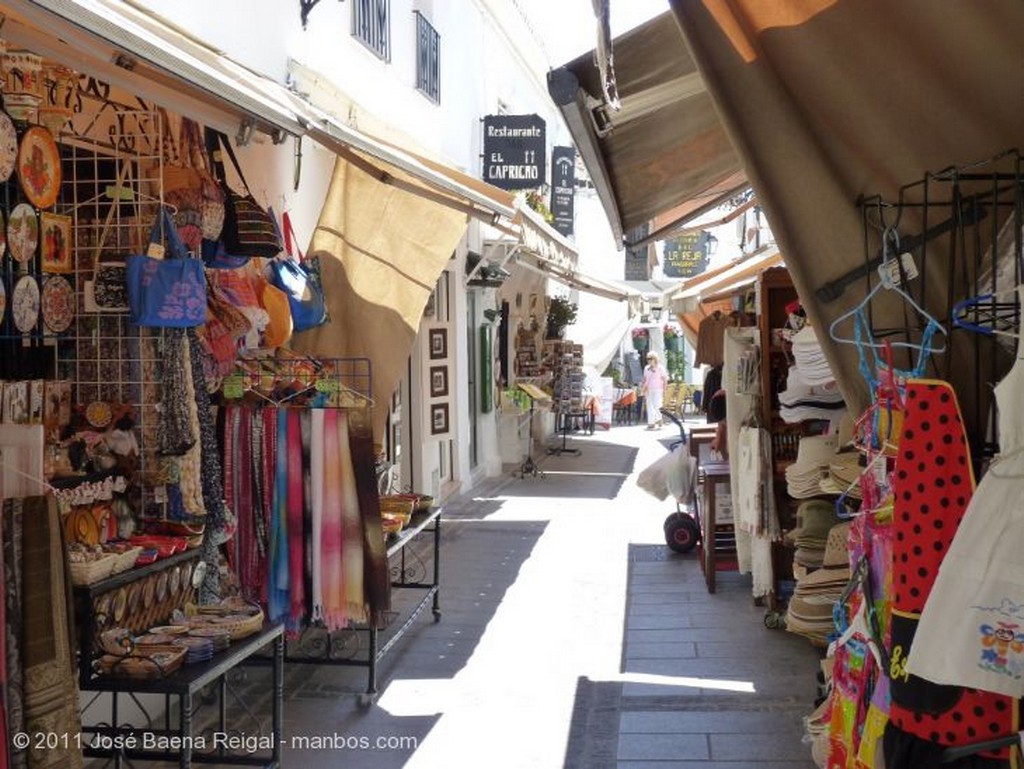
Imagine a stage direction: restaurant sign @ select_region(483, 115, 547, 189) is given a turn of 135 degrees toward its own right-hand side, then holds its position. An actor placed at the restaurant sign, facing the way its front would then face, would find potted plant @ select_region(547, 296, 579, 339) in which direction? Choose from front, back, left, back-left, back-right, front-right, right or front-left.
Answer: front-right

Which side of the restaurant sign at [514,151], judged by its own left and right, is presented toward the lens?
front

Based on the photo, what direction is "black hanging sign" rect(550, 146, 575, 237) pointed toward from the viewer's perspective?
toward the camera

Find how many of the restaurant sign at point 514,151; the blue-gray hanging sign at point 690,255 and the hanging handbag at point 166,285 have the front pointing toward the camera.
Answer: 3

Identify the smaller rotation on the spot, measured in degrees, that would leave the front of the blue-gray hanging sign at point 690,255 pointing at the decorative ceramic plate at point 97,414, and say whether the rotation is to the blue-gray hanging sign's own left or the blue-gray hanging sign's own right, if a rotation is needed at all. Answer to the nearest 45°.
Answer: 0° — it already faces it

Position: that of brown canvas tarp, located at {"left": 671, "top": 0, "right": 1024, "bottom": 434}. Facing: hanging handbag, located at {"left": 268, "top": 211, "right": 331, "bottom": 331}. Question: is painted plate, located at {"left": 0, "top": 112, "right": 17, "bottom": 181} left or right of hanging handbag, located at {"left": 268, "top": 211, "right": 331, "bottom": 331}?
left

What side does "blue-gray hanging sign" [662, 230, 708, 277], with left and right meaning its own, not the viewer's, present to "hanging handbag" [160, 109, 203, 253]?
front

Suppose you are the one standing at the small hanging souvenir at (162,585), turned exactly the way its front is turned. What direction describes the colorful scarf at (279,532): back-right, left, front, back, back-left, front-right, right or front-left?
left

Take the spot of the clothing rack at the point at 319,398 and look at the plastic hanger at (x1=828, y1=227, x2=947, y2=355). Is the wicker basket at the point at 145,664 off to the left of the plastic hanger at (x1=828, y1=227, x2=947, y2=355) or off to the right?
right

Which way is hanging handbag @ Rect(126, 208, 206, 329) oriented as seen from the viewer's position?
toward the camera
